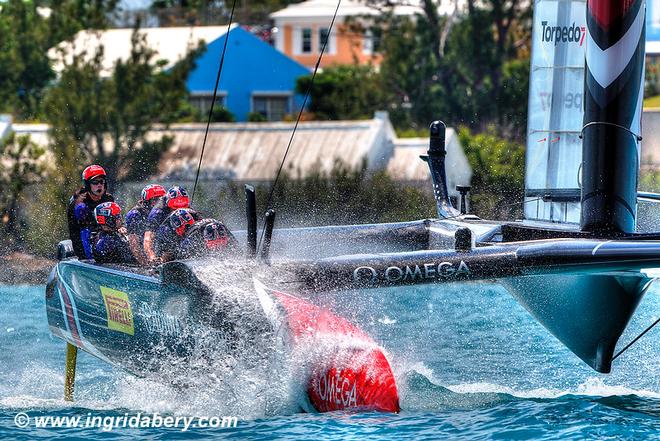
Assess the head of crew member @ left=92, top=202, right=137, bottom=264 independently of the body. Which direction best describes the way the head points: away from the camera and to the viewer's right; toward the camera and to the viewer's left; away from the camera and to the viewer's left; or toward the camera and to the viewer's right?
toward the camera and to the viewer's right

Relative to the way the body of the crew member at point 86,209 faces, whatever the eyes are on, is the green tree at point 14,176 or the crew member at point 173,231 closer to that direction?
the crew member

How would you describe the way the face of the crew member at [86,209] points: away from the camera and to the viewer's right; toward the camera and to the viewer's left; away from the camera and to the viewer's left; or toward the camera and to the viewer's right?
toward the camera and to the viewer's right

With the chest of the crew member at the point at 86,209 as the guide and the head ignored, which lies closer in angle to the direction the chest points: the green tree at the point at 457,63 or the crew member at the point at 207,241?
the crew member

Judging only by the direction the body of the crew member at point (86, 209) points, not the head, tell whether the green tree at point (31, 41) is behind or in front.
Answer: behind

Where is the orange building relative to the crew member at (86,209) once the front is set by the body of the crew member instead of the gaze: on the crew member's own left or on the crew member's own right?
on the crew member's own left

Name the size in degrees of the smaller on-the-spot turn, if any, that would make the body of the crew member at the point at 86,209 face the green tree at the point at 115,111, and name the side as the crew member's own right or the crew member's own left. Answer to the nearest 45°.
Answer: approximately 135° to the crew member's own left

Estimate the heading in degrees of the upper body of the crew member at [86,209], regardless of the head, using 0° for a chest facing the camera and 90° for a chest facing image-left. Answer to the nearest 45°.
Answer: approximately 315°
